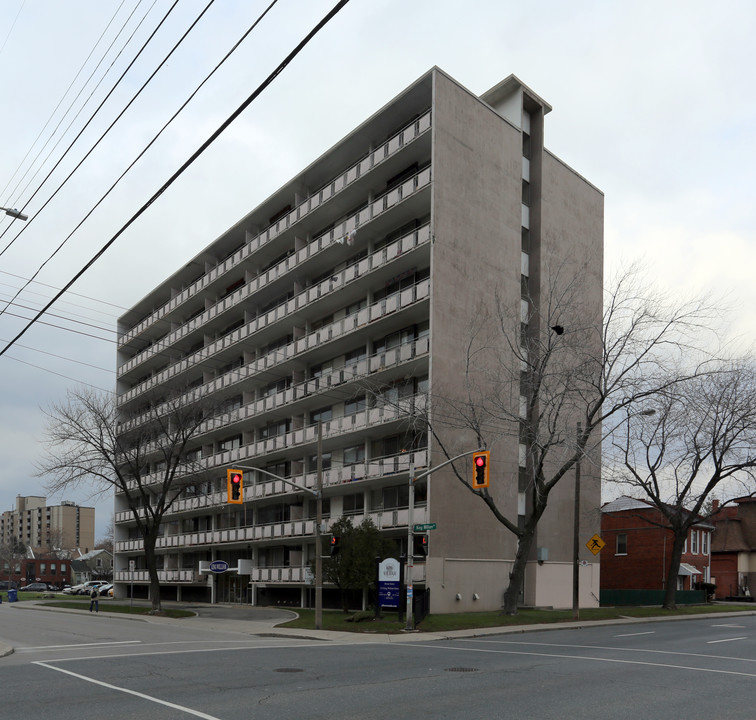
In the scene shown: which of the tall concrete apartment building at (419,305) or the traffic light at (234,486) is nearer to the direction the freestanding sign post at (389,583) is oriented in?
the traffic light

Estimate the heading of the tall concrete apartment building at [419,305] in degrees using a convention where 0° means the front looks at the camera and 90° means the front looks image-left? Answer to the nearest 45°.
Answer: approximately 45°

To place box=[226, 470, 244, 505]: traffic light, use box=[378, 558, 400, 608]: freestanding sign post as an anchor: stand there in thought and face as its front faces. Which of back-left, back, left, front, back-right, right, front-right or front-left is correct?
front-right

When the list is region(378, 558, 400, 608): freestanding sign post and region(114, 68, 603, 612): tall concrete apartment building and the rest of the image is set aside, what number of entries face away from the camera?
0

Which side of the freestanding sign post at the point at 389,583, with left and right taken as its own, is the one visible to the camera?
front

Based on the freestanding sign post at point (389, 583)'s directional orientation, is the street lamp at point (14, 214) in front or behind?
in front

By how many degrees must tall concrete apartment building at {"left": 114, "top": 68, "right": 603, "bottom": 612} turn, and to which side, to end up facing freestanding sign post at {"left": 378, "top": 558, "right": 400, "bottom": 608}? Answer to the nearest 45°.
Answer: approximately 45° to its left

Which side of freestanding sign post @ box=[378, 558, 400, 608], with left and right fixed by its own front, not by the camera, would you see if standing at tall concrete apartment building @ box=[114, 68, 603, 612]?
back
